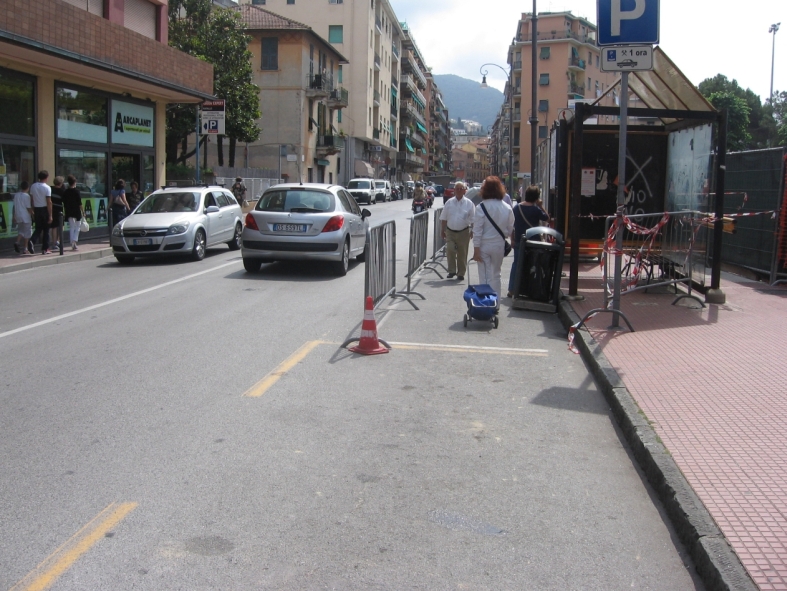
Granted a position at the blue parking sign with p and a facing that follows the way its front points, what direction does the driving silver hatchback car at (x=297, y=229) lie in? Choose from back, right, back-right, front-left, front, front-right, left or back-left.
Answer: back-right

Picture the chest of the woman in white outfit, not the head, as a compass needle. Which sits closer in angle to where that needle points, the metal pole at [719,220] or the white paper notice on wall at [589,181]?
the white paper notice on wall

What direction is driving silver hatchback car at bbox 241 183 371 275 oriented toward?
away from the camera

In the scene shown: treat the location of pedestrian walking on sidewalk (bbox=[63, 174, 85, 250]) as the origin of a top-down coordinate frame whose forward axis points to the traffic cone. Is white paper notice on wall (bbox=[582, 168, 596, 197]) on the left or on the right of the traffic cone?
left

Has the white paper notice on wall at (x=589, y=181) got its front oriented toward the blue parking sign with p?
yes

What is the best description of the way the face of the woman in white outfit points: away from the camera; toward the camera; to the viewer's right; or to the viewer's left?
away from the camera

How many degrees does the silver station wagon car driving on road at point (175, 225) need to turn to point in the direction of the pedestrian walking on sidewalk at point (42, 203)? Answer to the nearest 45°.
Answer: approximately 45° to its right

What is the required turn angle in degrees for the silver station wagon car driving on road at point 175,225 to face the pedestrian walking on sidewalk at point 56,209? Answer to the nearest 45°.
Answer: approximately 90° to its right

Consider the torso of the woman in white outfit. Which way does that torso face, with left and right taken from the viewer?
facing away from the viewer

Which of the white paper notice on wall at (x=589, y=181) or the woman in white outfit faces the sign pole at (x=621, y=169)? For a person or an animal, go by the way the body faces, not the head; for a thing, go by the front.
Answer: the white paper notice on wall

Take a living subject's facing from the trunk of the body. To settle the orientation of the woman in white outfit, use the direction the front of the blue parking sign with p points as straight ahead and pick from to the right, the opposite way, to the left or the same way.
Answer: the opposite way
